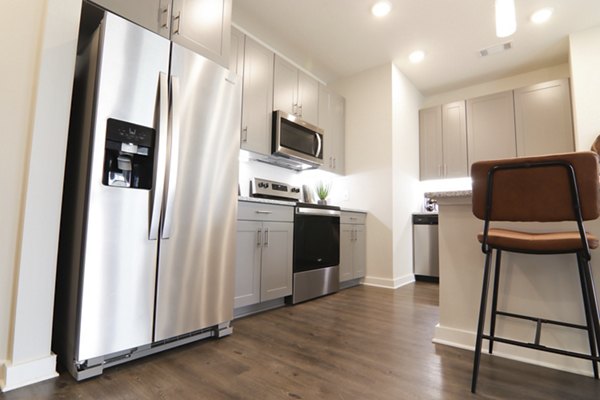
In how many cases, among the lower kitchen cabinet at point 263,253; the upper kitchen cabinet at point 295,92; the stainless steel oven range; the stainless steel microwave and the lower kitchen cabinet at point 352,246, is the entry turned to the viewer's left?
0

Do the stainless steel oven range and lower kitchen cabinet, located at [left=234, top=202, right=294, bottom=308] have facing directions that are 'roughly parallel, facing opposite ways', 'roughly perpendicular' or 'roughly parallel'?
roughly parallel

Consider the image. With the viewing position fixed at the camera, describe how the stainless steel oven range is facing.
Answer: facing the viewer and to the right of the viewer

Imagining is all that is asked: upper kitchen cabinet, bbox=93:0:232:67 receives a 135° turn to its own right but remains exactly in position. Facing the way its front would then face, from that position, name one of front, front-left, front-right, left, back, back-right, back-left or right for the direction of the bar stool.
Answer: back-left

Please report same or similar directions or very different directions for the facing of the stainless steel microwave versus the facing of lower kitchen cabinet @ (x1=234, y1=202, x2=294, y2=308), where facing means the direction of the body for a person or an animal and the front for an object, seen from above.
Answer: same or similar directions

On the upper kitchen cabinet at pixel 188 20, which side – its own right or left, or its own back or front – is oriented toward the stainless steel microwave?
left

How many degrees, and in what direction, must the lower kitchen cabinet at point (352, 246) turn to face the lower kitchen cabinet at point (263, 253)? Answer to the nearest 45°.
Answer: approximately 90° to its right

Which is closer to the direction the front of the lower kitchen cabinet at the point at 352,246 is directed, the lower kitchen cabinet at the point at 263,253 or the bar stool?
the bar stool

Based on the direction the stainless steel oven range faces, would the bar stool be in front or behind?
in front

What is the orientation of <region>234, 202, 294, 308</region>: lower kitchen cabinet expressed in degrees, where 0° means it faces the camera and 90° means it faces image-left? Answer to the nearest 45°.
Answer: approximately 315°

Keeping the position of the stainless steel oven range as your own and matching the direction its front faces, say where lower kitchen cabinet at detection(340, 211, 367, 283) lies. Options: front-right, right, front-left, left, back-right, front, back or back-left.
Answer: left
